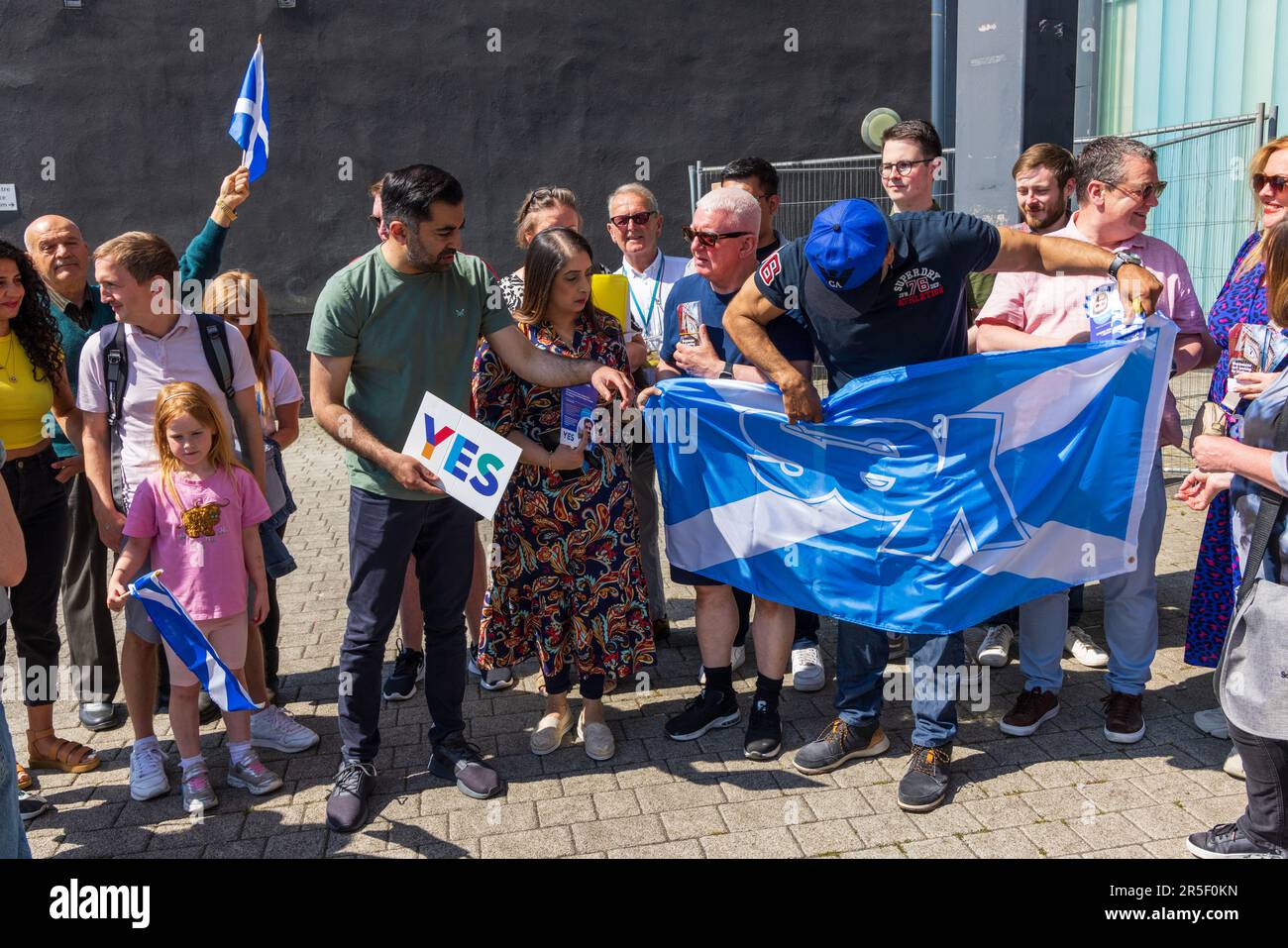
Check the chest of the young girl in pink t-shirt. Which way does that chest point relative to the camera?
toward the camera

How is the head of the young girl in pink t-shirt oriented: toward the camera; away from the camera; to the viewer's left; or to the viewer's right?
toward the camera

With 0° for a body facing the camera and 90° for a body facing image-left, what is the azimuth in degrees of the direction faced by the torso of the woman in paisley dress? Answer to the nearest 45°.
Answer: approximately 0°

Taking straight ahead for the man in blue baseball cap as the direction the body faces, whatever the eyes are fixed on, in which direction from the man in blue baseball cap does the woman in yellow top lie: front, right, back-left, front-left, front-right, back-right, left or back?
right

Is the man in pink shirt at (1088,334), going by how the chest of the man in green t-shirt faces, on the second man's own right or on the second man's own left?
on the second man's own left

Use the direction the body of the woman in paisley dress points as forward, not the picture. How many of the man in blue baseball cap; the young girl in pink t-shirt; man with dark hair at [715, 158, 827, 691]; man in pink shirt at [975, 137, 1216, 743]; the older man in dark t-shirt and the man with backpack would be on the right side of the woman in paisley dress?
2

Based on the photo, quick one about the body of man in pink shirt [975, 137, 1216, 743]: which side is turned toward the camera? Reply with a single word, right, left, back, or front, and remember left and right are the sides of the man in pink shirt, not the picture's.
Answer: front

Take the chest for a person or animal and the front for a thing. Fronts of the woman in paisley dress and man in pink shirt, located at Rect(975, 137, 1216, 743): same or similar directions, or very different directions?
same or similar directions

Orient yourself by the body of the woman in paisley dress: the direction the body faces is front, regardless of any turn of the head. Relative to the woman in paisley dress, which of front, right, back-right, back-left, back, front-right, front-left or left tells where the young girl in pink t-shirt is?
right

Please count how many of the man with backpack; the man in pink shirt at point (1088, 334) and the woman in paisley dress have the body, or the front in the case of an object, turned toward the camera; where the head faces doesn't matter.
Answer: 3

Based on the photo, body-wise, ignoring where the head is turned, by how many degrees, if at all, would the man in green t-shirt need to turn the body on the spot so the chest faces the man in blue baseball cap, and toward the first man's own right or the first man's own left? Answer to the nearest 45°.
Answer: approximately 45° to the first man's own left

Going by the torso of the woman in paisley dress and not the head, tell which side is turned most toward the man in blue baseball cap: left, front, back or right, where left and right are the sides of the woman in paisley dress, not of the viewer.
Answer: left

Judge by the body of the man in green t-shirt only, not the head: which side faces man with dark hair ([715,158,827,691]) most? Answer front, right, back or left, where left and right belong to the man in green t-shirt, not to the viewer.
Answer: left
